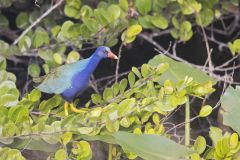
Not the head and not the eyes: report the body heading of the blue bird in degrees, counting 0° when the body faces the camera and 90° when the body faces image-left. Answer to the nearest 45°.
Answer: approximately 270°
